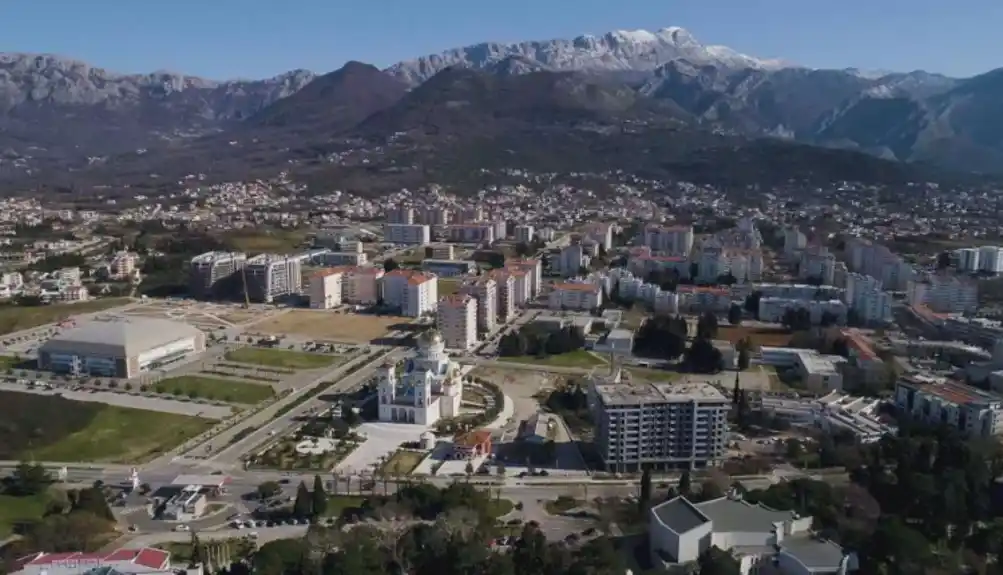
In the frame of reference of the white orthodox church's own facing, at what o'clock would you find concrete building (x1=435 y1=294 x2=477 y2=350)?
The concrete building is roughly at 5 o'clock from the white orthodox church.

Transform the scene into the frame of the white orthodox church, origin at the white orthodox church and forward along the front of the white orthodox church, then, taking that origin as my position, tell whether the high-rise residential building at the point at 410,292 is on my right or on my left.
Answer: on my right

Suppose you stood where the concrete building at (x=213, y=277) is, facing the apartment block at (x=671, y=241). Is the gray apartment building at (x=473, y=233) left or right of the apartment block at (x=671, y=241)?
left

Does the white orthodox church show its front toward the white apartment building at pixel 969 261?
no

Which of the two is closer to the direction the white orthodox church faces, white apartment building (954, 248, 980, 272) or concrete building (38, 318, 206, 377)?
the concrete building

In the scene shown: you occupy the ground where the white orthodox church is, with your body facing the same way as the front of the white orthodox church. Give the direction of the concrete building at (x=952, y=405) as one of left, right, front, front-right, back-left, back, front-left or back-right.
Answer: back-left

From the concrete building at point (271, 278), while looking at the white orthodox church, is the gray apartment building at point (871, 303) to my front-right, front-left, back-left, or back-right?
front-left

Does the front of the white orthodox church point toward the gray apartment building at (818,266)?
no

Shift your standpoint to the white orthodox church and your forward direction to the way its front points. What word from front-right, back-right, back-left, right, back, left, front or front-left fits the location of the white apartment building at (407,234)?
back-right

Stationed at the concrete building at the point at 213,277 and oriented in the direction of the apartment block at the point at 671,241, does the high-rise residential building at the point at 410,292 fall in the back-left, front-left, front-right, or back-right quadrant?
front-right

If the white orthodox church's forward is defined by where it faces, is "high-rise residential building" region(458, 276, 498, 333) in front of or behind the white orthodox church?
behind

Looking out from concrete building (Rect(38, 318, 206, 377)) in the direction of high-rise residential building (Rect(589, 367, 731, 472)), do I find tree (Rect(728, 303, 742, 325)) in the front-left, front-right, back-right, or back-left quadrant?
front-left

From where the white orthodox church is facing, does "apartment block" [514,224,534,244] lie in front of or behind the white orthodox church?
behind

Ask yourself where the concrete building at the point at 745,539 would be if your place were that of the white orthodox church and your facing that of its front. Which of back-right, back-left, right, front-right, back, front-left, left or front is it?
left

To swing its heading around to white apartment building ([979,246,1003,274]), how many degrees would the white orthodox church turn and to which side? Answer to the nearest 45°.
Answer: approximately 180°

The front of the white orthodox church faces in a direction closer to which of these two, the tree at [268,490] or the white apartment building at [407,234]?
the tree

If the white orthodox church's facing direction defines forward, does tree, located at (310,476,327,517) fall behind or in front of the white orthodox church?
in front

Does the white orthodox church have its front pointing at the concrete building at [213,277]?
no

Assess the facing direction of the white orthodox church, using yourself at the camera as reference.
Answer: facing the viewer and to the left of the viewer

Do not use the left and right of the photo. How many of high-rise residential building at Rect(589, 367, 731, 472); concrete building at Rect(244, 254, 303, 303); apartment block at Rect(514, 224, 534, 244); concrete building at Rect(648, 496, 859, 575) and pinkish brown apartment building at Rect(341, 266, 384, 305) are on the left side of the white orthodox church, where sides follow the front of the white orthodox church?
2
